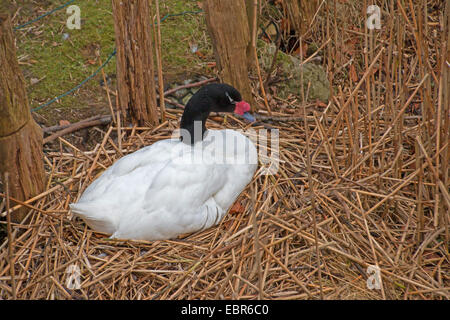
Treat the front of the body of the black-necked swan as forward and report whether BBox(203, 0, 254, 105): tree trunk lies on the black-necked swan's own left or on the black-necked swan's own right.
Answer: on the black-necked swan's own left

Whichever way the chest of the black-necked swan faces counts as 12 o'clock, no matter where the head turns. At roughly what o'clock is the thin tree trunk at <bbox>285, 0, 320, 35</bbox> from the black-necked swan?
The thin tree trunk is roughly at 10 o'clock from the black-necked swan.

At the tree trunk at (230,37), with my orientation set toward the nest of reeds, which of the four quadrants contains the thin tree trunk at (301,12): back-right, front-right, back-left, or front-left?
back-left

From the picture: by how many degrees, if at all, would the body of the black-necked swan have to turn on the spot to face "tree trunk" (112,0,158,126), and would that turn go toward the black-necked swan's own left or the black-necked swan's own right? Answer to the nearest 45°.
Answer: approximately 90° to the black-necked swan's own left

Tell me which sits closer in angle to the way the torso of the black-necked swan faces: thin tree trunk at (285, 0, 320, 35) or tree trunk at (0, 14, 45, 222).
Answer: the thin tree trunk

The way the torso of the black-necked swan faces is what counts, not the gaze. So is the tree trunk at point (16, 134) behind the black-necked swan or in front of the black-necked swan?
behind

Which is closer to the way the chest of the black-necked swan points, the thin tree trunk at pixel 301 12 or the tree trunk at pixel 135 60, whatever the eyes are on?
the thin tree trunk

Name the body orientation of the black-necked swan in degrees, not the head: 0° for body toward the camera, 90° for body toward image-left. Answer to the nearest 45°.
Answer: approximately 270°
